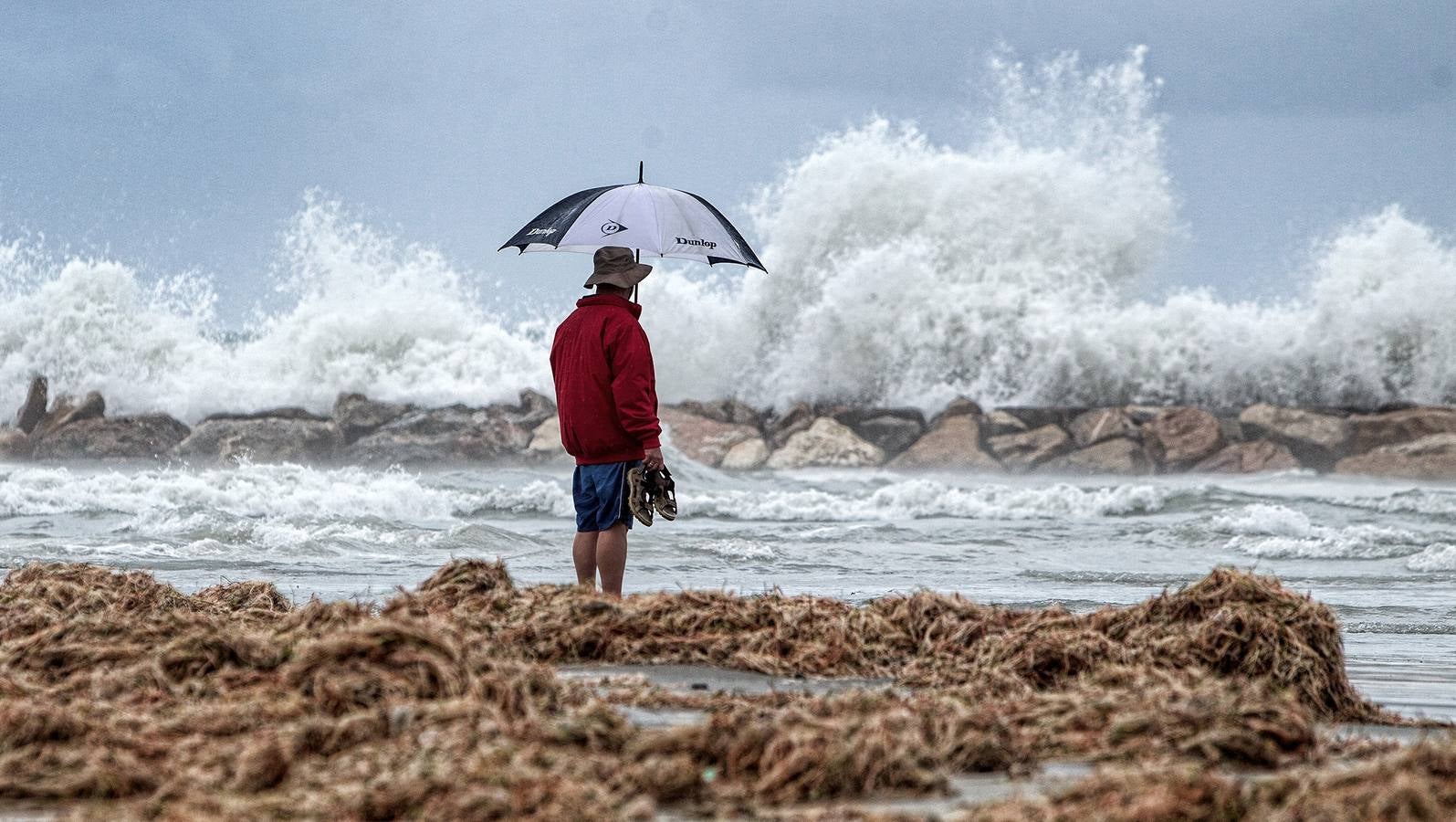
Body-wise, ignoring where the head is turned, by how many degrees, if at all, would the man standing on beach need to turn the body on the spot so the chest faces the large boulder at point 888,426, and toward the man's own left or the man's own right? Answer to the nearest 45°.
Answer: approximately 45° to the man's own left

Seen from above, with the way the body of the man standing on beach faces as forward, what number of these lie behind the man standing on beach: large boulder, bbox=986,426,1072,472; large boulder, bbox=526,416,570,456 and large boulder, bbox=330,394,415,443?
0

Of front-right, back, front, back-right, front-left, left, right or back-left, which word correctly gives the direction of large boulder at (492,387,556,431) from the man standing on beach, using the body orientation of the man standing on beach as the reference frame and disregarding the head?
front-left

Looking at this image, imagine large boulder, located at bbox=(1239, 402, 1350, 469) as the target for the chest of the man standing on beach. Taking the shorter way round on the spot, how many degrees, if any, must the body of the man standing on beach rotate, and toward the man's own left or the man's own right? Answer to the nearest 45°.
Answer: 0° — they already face it

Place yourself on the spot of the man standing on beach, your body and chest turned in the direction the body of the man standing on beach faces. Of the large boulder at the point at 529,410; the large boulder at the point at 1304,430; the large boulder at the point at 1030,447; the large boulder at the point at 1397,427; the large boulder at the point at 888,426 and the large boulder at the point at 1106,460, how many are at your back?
0

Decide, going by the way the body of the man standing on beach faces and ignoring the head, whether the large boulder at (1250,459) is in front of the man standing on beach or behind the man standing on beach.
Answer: in front

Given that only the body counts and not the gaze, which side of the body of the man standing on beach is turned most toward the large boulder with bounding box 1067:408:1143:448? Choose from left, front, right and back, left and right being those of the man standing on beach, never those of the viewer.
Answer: front

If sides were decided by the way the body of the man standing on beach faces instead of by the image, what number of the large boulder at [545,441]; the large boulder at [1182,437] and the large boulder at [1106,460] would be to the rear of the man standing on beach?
0

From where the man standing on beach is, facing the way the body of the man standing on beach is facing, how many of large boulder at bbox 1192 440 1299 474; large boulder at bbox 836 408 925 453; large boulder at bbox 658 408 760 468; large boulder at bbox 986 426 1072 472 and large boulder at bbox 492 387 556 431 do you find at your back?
0

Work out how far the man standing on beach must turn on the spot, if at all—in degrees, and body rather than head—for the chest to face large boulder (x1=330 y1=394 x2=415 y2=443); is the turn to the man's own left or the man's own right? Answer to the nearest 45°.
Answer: approximately 45° to the man's own left

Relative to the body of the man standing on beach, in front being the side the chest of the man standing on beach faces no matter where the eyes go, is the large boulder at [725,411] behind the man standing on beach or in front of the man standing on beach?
in front

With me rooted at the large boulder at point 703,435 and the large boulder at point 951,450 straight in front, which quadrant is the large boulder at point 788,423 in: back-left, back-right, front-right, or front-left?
front-left

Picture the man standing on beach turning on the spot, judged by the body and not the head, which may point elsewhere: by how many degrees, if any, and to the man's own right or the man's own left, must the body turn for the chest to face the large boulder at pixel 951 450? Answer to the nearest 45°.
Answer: approximately 45° to the man's own left

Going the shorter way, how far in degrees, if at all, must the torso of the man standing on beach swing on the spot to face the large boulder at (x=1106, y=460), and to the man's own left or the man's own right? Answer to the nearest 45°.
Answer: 0° — they already face it

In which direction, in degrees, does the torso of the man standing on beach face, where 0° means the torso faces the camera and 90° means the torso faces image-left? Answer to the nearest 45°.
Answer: approximately 225°

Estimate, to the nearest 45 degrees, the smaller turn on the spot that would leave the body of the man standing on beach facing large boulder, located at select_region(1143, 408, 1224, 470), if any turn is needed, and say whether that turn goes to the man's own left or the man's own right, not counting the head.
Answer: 0° — they already face it
